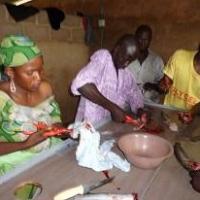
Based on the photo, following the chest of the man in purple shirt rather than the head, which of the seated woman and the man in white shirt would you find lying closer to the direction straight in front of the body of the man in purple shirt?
the seated woman

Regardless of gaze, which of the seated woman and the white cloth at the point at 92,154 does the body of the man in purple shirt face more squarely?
the white cloth

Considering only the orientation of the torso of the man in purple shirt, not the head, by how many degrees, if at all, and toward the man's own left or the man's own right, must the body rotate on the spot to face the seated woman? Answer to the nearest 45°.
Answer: approximately 90° to the man's own right

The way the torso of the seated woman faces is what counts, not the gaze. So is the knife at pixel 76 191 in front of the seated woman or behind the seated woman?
in front

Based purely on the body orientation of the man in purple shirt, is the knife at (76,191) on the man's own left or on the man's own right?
on the man's own right
